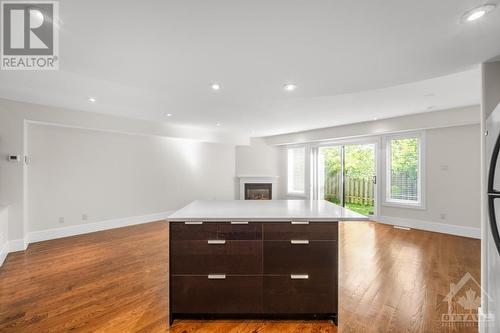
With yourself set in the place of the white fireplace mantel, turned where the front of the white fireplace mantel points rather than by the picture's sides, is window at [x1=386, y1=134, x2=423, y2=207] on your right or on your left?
on your left

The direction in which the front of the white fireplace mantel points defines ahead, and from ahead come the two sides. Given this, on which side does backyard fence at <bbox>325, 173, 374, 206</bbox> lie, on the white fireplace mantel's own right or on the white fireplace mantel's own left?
on the white fireplace mantel's own left

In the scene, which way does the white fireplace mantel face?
toward the camera

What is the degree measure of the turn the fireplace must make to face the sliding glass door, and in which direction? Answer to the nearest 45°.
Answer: approximately 90° to its left

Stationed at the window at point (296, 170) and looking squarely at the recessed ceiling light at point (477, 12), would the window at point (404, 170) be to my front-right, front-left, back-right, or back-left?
front-left

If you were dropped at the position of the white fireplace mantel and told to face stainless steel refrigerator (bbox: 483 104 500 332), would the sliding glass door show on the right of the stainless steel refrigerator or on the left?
left

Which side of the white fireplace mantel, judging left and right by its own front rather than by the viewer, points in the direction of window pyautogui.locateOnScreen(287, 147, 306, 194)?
left

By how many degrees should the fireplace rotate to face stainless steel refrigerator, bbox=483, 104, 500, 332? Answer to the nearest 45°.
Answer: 0° — it already faces it

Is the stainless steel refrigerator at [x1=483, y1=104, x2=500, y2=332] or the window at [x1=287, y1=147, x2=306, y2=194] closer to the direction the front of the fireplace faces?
the stainless steel refrigerator

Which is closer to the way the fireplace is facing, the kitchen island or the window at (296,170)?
the kitchen island

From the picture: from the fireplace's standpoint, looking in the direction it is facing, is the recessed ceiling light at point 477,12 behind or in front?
in front

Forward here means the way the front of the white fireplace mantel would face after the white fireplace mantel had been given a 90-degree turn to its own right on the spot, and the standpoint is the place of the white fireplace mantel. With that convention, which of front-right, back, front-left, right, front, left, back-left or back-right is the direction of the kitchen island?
left

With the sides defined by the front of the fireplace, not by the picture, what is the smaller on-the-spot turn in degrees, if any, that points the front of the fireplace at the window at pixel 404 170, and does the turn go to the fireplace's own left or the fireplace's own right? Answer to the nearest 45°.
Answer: approximately 45° to the fireplace's own left
